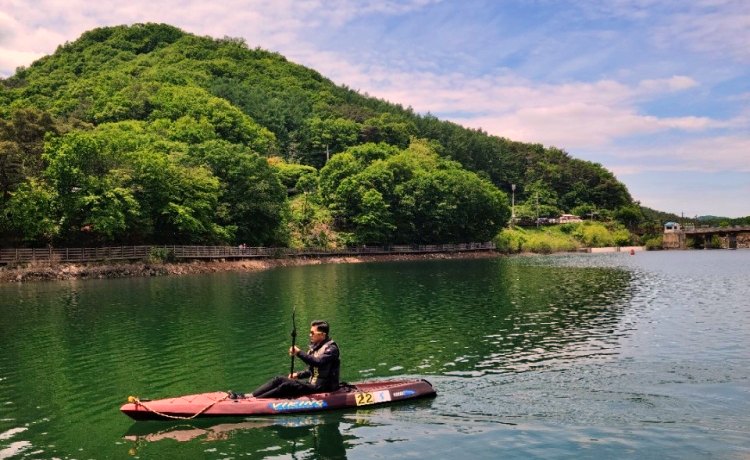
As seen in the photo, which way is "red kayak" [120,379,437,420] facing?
to the viewer's left

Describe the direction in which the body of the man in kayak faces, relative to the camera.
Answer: to the viewer's left
